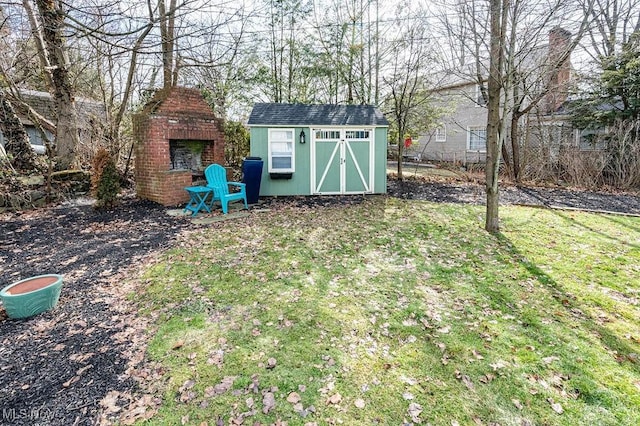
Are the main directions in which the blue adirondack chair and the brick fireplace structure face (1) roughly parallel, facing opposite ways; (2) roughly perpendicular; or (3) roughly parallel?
roughly parallel

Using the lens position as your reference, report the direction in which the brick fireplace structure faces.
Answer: facing the viewer and to the right of the viewer

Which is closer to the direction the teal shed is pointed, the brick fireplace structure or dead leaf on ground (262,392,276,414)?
the dead leaf on ground

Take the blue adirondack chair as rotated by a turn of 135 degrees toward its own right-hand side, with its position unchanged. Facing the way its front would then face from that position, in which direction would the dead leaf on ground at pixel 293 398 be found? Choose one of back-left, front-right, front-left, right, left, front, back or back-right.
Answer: left

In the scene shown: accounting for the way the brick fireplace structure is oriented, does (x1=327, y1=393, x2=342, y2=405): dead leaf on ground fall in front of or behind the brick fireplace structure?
in front

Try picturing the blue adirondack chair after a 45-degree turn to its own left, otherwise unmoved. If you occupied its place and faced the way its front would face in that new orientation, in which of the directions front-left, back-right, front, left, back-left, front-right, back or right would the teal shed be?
front-left

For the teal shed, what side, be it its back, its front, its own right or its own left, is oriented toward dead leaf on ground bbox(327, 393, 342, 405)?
front

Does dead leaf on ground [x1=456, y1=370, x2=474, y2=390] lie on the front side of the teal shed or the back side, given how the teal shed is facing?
on the front side

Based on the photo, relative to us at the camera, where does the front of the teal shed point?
facing the viewer

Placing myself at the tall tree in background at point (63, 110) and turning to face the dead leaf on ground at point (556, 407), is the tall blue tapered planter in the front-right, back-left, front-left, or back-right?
front-left

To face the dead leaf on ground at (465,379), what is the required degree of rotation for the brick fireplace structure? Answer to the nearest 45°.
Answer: approximately 45° to its right

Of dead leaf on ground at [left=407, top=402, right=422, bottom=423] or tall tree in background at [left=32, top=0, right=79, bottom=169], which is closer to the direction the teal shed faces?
the dead leaf on ground

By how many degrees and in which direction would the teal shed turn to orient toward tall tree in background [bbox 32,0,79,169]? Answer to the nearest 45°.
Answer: approximately 90° to its right

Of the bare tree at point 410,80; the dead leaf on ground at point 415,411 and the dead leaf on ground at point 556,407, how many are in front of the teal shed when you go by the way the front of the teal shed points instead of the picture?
2

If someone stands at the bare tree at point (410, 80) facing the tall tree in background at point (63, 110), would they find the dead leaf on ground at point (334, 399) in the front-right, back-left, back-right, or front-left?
front-left

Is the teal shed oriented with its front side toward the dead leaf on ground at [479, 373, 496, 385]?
yes
